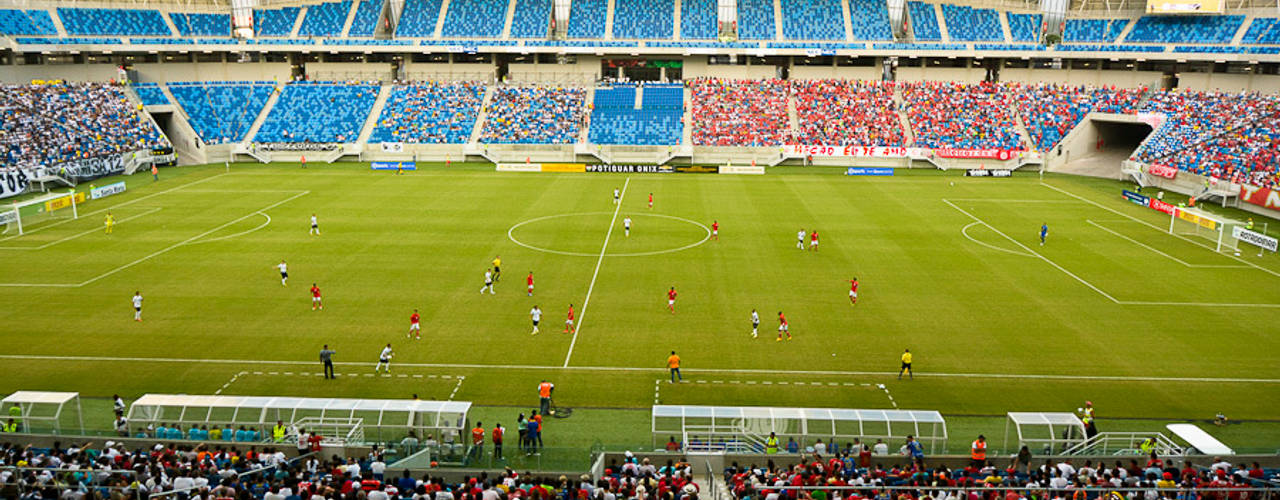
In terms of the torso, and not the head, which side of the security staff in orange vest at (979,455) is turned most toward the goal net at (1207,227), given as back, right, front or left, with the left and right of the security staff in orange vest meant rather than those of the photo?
back

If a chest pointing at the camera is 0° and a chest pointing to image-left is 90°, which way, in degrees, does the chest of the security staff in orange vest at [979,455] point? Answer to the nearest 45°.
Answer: approximately 0°

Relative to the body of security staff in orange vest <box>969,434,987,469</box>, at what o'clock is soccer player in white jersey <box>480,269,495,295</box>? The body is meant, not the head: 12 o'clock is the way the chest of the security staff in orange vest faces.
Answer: The soccer player in white jersey is roughly at 4 o'clock from the security staff in orange vest.

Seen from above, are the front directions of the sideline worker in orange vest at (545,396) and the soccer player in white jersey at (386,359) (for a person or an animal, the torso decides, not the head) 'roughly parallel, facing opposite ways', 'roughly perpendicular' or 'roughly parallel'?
roughly perpendicular

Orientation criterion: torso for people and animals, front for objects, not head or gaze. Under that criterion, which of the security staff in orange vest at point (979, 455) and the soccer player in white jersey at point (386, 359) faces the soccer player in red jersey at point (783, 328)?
the soccer player in white jersey

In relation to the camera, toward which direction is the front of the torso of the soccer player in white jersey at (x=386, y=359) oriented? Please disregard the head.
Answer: to the viewer's right

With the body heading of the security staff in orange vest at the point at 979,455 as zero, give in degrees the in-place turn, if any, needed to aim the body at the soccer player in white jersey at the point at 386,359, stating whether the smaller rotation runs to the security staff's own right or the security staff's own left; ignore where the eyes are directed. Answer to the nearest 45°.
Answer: approximately 90° to the security staff's own right
